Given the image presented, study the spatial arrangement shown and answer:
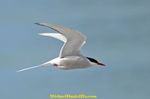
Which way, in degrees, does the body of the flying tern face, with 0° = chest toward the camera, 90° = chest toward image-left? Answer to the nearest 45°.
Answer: approximately 270°
